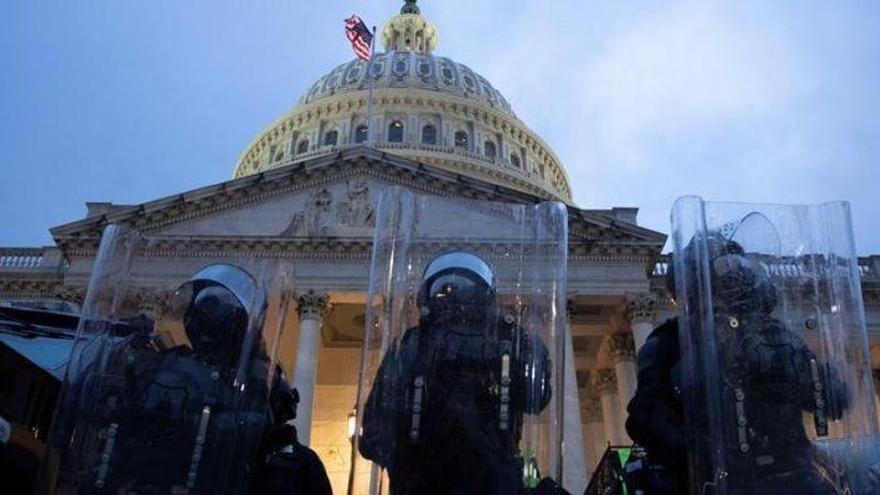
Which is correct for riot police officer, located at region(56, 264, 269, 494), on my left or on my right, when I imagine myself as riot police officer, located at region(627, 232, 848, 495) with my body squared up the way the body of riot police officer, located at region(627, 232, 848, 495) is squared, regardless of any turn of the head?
on my right

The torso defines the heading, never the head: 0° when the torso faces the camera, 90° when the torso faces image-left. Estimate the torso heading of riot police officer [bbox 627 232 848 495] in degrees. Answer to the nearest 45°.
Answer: approximately 0°

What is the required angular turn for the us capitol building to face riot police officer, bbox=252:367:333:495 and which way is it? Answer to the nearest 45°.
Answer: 0° — it already faces them

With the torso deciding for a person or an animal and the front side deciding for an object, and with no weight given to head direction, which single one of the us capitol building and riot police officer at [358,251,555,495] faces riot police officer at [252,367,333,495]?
the us capitol building

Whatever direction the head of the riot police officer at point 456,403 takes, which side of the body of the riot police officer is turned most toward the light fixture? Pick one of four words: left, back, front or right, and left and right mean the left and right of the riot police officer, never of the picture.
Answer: back

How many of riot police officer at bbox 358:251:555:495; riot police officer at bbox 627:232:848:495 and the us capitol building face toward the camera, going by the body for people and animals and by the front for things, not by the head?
3

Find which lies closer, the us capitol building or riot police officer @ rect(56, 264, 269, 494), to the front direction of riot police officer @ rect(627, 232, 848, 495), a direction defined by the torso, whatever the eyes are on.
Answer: the riot police officer

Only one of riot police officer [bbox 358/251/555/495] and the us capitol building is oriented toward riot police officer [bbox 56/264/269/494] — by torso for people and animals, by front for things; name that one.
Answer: the us capitol building

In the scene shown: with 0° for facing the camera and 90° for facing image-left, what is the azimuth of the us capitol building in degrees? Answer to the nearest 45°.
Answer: approximately 0°
